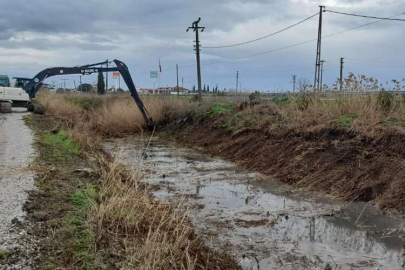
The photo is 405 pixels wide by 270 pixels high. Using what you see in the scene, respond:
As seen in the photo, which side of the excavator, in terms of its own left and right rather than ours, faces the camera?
right

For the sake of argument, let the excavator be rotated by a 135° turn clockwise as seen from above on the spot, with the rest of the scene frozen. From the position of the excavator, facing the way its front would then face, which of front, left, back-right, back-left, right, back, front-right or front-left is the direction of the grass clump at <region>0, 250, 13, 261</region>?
front-left
